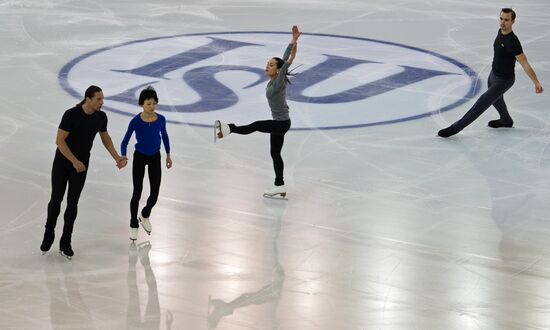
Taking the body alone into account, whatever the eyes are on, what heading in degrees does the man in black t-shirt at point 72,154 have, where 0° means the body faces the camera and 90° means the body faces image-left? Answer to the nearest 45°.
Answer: approximately 315°

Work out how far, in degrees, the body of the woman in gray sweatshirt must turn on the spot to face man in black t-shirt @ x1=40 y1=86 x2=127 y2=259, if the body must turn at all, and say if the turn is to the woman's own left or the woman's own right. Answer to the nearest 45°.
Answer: approximately 45° to the woman's own left

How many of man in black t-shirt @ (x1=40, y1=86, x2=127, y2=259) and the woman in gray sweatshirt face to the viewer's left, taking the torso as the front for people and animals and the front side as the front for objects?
1

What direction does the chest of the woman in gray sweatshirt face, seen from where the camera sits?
to the viewer's left

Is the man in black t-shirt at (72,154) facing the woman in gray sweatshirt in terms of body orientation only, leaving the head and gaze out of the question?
no

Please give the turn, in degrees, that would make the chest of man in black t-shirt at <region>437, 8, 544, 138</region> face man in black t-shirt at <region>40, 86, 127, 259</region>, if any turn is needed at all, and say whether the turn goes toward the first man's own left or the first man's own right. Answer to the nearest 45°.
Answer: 0° — they already face them

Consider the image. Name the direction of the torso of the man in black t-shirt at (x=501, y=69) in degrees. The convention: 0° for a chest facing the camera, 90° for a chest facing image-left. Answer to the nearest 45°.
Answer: approximately 45°

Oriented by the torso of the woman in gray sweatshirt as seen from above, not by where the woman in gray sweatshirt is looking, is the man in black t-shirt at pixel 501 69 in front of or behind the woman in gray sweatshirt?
behind

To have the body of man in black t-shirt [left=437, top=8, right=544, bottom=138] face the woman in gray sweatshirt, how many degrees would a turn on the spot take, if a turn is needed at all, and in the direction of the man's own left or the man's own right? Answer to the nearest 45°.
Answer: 0° — they already face them
